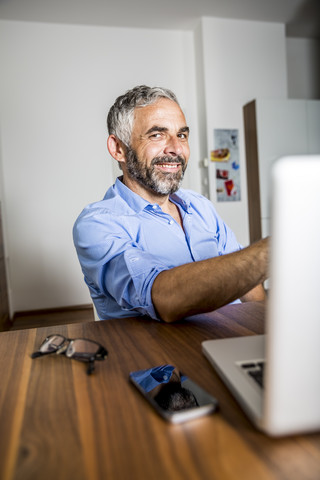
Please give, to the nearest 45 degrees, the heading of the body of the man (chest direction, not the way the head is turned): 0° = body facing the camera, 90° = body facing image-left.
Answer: approximately 315°

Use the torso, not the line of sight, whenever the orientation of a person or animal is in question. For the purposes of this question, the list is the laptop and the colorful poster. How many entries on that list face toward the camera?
1

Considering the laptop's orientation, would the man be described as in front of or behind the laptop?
in front

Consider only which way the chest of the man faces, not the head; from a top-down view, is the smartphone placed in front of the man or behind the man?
in front

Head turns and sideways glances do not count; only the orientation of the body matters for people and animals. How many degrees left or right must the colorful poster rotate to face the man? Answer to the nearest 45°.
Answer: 0° — it already faces them

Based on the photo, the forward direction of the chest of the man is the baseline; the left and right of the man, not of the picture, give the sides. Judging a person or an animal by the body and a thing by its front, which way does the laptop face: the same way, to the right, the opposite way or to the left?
the opposite way

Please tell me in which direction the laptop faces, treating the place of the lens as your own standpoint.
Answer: facing away from the viewer and to the left of the viewer
